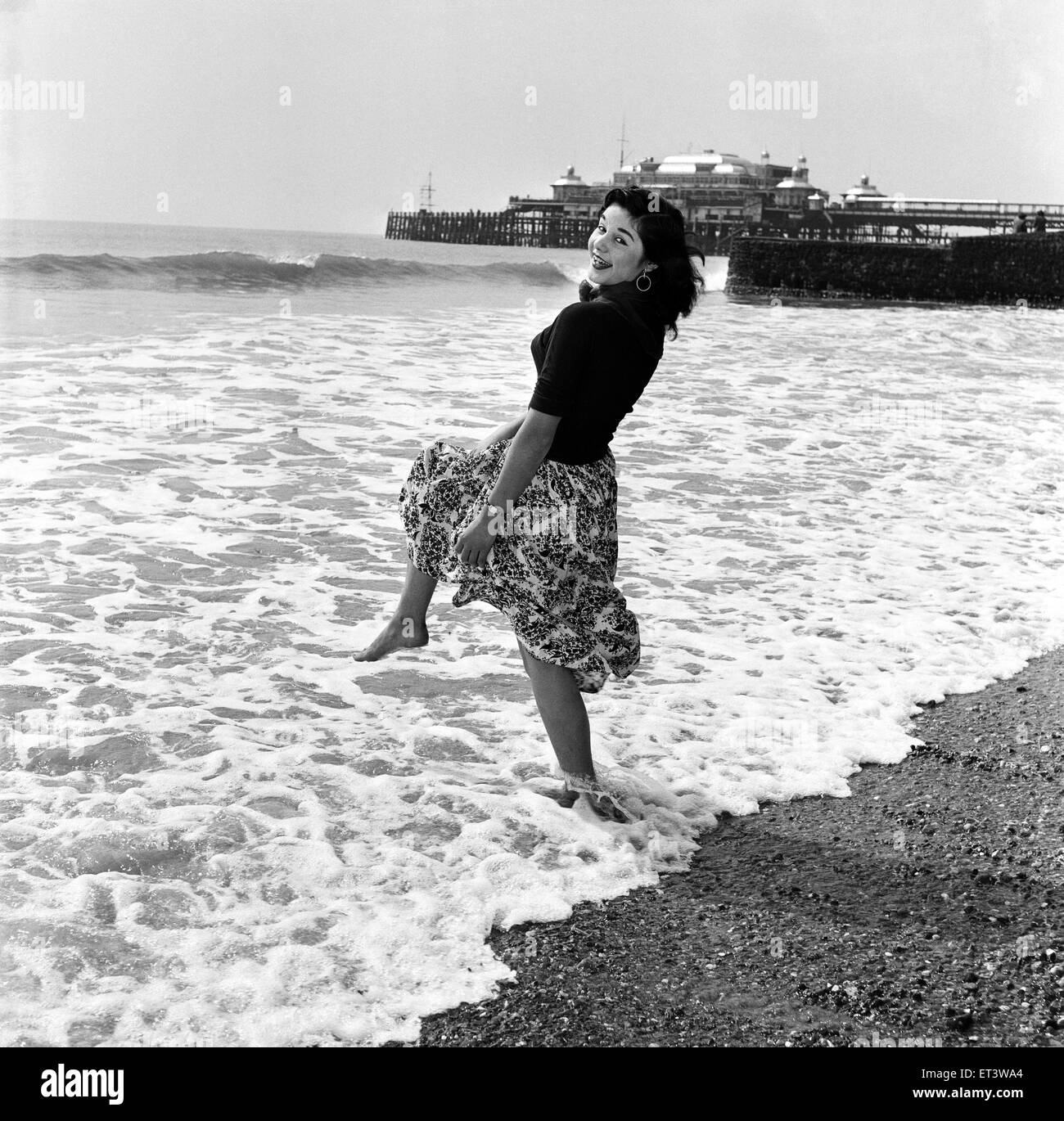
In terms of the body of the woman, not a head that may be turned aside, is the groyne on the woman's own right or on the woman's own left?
on the woman's own right
